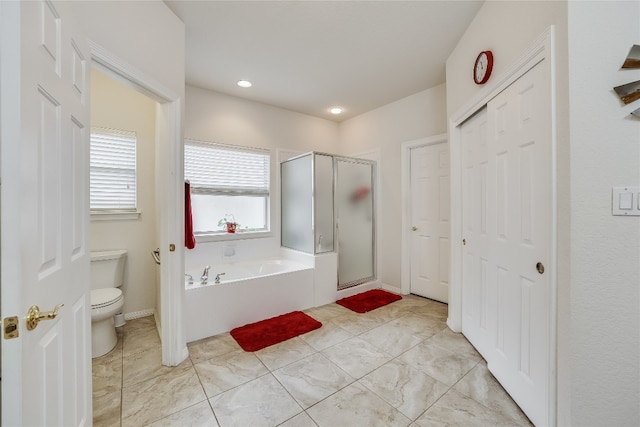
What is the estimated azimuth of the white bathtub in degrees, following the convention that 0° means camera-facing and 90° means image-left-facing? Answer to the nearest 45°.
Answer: approximately 315°

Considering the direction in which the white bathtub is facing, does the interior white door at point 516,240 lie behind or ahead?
ahead

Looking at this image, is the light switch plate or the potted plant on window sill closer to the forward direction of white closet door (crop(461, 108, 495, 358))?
the potted plant on window sill

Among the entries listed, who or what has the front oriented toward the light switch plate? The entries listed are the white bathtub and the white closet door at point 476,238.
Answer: the white bathtub

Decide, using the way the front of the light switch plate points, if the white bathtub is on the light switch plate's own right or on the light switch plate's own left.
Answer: on the light switch plate's own right

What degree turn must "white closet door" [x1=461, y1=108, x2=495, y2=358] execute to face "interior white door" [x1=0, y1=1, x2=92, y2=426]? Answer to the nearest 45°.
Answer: approximately 45° to its left

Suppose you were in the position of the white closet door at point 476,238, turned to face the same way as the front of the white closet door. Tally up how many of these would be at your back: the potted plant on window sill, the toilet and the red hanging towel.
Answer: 0

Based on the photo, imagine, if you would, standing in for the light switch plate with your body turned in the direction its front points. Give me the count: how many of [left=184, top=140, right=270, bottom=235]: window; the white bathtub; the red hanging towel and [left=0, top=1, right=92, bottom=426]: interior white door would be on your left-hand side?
0

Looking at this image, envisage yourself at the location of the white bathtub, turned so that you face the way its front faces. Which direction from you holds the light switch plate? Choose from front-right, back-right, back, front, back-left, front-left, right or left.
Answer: front

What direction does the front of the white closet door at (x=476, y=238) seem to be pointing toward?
to the viewer's left

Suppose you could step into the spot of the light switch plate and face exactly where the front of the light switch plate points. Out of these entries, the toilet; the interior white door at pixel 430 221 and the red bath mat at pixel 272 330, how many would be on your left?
0
